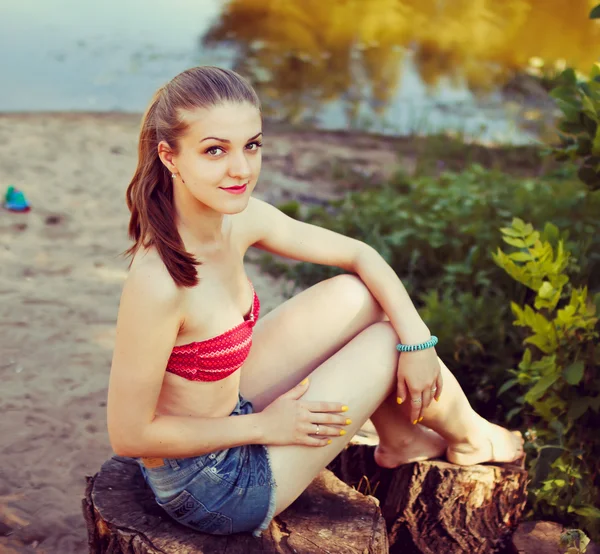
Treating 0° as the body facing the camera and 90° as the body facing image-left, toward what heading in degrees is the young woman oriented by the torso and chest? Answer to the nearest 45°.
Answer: approximately 315°

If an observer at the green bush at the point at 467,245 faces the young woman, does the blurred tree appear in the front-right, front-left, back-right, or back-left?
back-right

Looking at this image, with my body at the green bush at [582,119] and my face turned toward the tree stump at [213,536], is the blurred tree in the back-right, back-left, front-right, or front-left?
back-right

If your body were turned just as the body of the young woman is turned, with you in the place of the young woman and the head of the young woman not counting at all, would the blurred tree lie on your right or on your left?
on your left

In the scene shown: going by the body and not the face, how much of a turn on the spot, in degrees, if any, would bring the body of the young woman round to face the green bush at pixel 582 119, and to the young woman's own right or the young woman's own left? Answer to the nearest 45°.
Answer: approximately 90° to the young woman's own left
